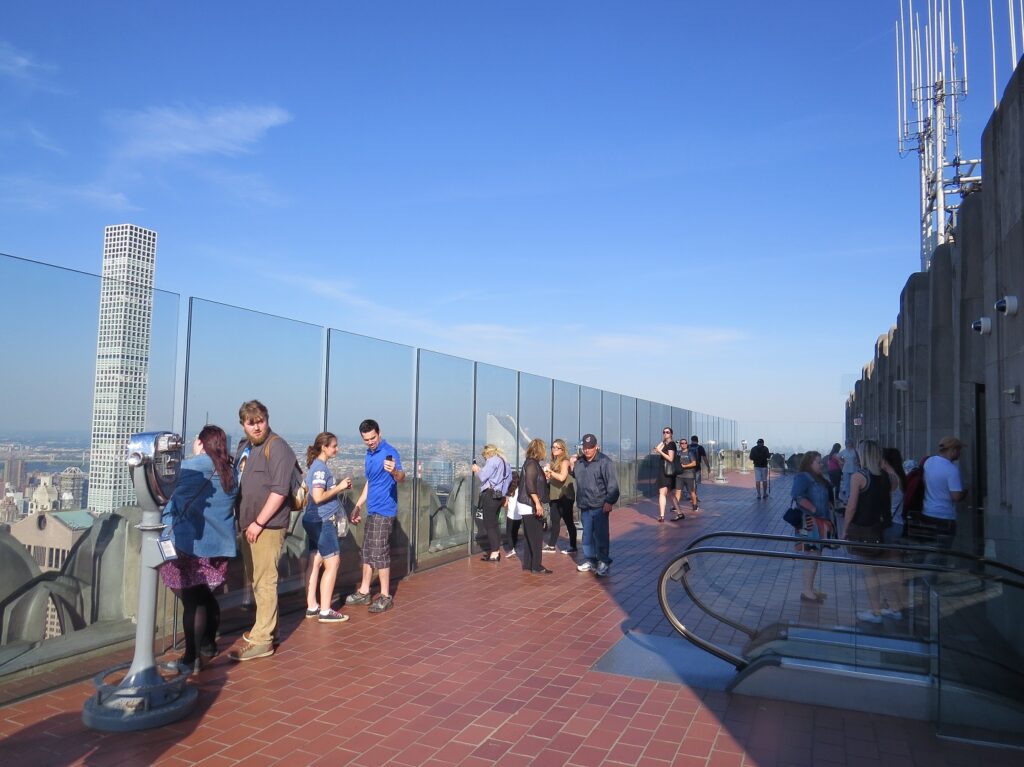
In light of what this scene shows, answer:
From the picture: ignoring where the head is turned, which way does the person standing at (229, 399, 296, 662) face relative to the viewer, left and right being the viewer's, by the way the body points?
facing the viewer and to the left of the viewer

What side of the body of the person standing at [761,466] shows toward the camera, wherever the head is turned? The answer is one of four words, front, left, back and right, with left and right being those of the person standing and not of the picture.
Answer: back

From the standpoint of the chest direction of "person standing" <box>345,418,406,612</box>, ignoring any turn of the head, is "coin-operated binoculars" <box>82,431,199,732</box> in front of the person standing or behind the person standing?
in front

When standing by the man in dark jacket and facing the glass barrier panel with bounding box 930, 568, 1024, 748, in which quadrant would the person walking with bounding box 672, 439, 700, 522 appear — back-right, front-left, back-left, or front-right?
back-left

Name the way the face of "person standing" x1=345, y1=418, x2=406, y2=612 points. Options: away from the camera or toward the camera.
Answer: toward the camera

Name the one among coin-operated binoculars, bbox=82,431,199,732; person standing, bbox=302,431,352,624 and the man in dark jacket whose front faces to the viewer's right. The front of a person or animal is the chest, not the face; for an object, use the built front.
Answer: the person standing

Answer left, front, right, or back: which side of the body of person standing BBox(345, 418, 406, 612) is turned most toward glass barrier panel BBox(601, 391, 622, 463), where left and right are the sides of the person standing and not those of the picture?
back

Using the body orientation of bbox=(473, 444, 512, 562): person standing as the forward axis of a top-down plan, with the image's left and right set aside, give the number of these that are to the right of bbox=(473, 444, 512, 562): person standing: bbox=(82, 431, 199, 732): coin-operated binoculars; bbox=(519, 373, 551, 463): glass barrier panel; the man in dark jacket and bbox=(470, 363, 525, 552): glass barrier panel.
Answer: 2

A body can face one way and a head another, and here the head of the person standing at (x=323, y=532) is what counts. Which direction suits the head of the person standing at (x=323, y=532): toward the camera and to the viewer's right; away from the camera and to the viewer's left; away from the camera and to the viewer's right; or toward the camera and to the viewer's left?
toward the camera and to the viewer's right

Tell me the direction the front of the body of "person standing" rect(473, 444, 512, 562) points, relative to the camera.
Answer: to the viewer's left

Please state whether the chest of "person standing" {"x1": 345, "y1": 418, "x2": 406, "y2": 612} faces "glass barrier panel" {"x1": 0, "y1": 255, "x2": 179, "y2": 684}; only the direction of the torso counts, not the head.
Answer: yes
